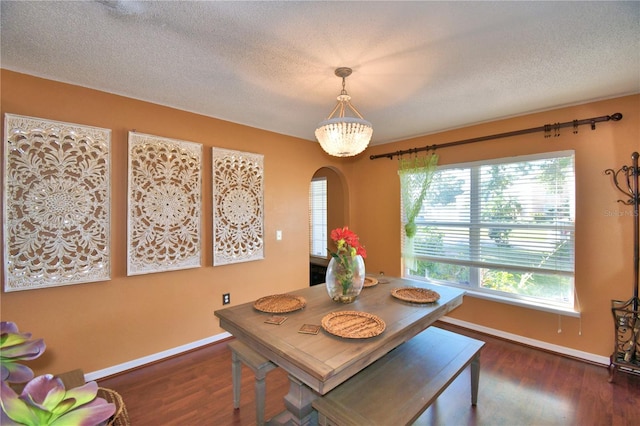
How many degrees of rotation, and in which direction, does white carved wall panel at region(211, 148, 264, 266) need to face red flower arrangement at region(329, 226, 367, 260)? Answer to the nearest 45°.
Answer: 0° — it already faces it

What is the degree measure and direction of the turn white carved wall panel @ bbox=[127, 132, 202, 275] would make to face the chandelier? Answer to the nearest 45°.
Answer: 0° — it already faces it

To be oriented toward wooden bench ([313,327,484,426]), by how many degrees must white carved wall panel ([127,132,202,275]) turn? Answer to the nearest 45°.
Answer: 0° — it already faces it

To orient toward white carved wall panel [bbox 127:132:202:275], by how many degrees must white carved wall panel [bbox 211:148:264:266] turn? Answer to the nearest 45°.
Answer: approximately 90° to its right

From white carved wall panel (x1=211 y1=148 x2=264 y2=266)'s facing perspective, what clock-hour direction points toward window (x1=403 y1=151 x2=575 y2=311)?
The window is roughly at 11 o'clock from the white carved wall panel.

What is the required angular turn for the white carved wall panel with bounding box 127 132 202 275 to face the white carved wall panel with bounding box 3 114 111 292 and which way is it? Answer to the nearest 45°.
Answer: approximately 135° to its right

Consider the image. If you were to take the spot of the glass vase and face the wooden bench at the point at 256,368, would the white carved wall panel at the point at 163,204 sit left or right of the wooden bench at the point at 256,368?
right

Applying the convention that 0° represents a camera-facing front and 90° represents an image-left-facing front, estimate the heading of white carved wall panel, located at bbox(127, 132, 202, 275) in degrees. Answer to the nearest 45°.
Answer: approximately 315°

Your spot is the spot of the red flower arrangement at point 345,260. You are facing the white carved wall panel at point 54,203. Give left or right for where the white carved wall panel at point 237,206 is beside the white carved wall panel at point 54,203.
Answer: right

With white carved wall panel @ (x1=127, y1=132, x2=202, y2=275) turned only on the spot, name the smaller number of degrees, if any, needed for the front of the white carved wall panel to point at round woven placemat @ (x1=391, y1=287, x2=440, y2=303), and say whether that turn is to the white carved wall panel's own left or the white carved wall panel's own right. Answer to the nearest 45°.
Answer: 0° — it already faces it

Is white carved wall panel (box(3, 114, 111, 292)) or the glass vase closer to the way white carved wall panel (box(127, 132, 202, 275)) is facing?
the glass vase

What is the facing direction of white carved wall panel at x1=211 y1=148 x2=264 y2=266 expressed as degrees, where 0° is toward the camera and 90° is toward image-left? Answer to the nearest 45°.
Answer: approximately 315°

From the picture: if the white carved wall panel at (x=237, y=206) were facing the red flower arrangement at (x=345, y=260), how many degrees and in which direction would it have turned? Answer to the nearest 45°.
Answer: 0° — it already faces it

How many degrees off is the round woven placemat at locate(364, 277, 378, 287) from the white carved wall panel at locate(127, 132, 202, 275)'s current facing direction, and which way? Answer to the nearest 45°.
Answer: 0° — it already faces it

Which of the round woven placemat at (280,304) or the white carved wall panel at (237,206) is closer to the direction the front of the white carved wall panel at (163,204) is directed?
the round woven placemat
